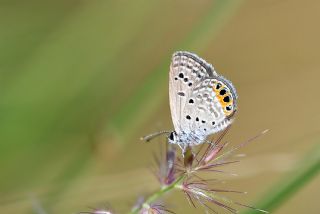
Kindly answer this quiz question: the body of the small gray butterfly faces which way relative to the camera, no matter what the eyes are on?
to the viewer's left
